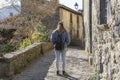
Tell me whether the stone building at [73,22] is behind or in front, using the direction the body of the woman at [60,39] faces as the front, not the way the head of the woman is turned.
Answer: in front

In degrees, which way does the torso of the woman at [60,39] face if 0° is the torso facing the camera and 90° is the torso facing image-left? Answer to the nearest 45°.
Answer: approximately 180°

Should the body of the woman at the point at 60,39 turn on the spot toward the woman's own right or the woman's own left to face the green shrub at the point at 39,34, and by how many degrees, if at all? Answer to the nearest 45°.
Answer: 0° — they already face it

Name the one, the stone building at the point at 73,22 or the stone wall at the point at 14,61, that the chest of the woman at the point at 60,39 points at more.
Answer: the stone building

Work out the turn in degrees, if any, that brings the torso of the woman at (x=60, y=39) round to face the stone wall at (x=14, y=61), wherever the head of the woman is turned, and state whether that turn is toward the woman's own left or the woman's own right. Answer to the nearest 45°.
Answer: approximately 90° to the woman's own left
